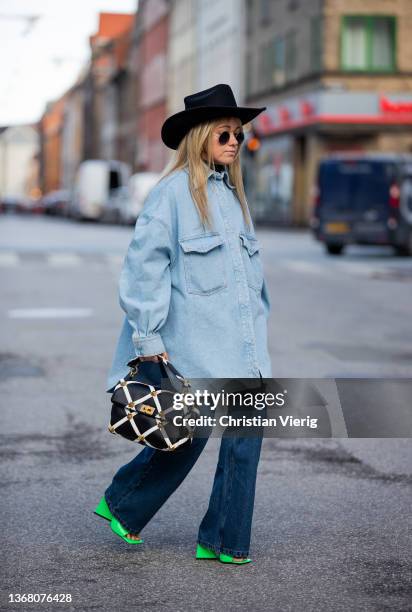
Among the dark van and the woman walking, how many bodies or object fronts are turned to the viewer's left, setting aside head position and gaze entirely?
0

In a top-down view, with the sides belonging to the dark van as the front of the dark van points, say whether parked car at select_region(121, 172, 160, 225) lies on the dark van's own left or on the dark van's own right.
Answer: on the dark van's own left

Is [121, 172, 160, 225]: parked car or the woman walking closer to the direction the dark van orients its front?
the parked car

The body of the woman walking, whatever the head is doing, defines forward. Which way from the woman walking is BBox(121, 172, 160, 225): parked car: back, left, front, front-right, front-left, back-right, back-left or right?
back-left

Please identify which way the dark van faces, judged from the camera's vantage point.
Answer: facing away from the viewer and to the right of the viewer

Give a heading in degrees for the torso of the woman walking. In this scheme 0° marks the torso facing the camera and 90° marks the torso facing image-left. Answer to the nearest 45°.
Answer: approximately 315°

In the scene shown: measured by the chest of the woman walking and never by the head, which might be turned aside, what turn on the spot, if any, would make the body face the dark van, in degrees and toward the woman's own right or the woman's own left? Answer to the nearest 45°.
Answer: approximately 135° to the woman's own left

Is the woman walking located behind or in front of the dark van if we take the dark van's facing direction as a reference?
behind
